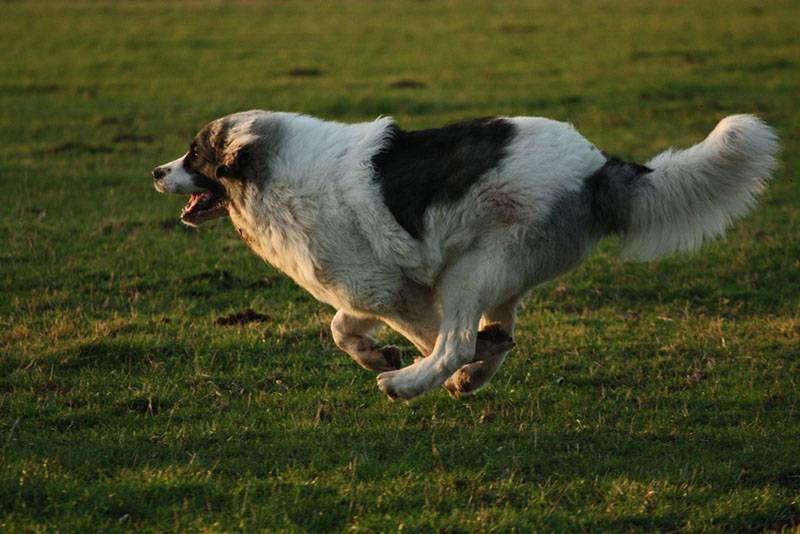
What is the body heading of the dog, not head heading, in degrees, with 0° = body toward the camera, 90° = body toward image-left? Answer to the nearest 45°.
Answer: approximately 90°
